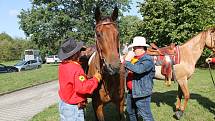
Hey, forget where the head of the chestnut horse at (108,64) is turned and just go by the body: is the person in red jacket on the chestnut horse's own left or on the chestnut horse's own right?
on the chestnut horse's own right

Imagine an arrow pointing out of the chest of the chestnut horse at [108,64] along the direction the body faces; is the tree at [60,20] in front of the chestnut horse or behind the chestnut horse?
behind

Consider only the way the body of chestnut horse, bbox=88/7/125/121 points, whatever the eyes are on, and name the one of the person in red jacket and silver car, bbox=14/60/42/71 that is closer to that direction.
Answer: the person in red jacket

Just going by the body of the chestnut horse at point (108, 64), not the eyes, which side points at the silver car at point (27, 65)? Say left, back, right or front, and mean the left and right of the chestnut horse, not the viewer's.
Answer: back

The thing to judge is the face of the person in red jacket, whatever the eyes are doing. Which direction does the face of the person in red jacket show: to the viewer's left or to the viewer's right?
to the viewer's right

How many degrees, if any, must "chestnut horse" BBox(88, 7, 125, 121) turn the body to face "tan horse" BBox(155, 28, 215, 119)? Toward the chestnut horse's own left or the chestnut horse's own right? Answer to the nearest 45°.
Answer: approximately 135° to the chestnut horse's own left

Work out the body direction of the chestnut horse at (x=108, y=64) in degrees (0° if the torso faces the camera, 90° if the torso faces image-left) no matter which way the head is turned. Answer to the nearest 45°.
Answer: approximately 0°
